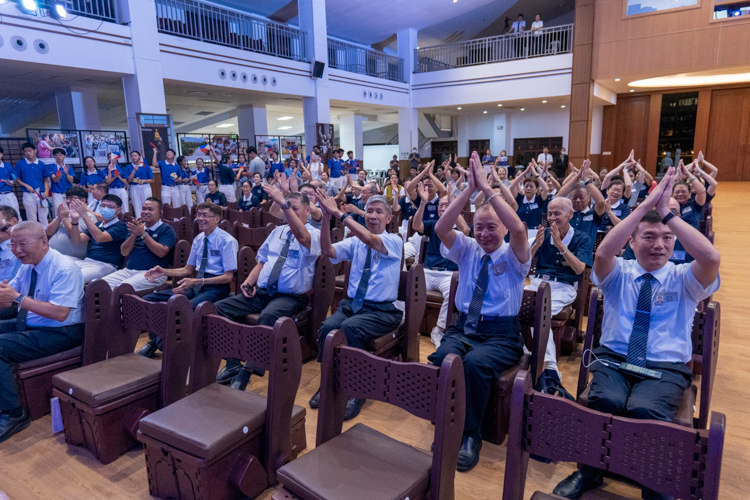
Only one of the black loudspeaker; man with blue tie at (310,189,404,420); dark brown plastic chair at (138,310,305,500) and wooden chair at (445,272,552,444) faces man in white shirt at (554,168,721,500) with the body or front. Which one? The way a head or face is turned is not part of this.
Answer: the black loudspeaker

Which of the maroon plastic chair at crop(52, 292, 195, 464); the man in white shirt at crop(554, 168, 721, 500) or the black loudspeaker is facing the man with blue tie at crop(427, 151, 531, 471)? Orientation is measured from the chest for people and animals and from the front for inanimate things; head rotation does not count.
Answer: the black loudspeaker

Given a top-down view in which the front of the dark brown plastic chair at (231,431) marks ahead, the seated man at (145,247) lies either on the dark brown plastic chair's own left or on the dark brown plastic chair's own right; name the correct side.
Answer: on the dark brown plastic chair's own right

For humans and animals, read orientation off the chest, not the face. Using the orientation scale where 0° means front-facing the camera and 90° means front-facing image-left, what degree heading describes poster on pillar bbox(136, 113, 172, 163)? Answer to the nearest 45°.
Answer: approximately 0°

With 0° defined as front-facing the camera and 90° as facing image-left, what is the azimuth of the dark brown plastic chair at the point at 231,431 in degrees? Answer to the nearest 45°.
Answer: approximately 45°

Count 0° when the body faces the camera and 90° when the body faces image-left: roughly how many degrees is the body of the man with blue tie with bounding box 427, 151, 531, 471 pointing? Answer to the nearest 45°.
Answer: approximately 45°
